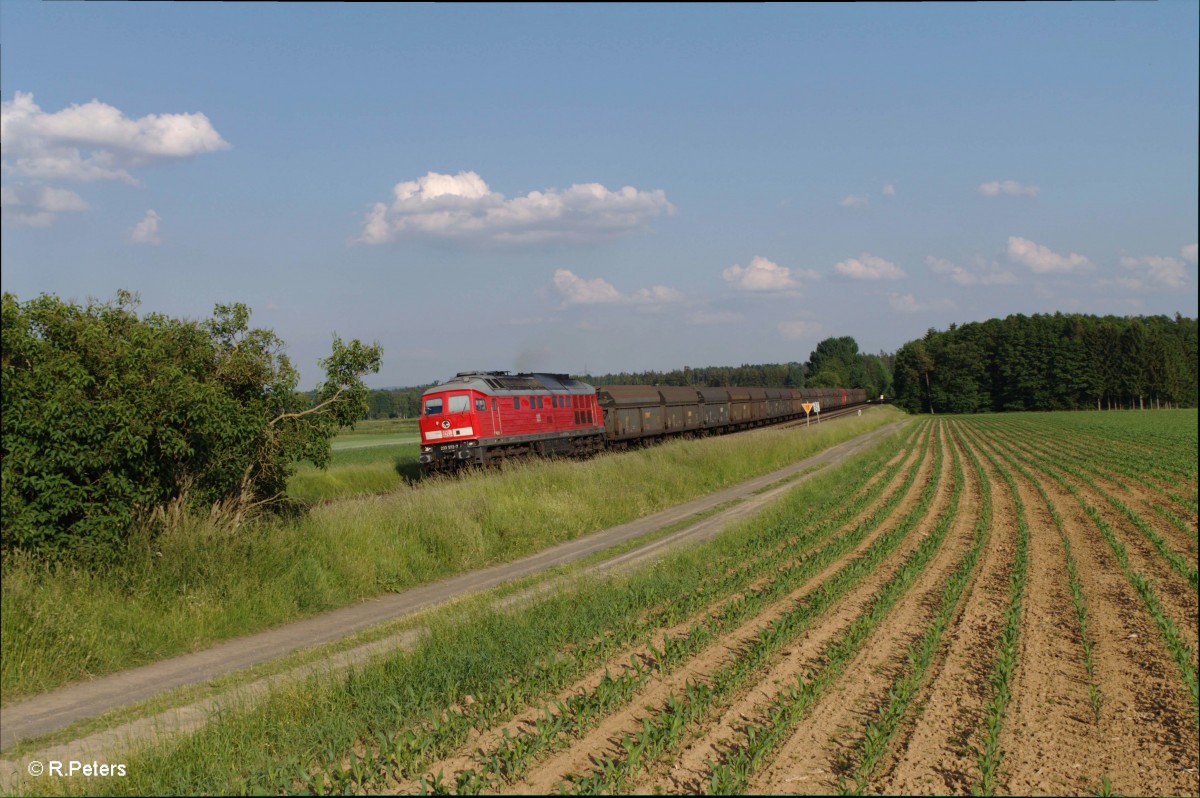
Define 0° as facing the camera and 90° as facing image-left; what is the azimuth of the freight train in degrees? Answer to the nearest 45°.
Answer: approximately 45°

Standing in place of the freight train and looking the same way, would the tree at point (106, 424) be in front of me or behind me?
in front
